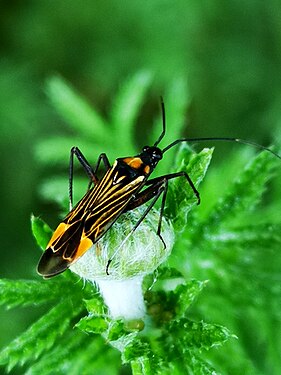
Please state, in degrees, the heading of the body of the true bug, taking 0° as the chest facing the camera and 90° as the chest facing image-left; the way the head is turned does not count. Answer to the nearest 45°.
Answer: approximately 225°
